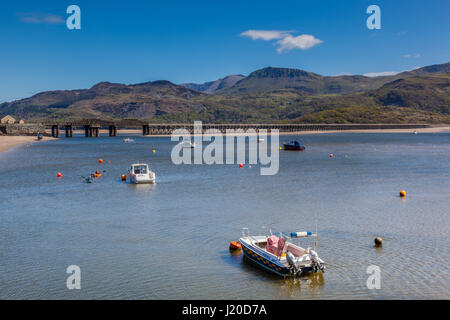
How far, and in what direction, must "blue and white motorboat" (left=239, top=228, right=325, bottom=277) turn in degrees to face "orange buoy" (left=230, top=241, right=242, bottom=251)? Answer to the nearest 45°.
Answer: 0° — it already faces it

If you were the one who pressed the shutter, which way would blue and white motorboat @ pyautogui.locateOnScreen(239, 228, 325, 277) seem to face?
facing away from the viewer and to the left of the viewer
